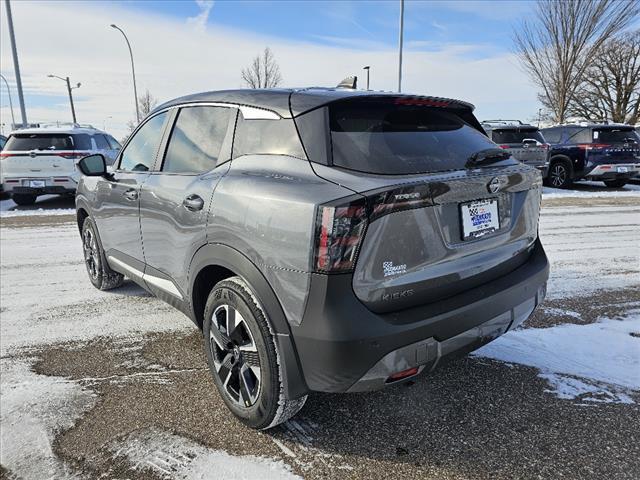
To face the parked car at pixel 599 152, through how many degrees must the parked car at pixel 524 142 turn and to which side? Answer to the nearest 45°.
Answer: approximately 135° to its right

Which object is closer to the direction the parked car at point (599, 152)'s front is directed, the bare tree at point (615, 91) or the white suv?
the bare tree

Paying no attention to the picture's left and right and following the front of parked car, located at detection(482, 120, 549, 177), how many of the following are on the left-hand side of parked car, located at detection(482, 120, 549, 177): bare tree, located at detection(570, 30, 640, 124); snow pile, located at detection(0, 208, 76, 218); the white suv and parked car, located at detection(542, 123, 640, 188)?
2

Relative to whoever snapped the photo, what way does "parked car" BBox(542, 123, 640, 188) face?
facing away from the viewer and to the left of the viewer

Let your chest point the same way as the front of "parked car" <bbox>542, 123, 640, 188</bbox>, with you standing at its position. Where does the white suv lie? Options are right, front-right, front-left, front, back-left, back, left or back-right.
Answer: left

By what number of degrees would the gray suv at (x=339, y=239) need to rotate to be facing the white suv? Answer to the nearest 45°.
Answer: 0° — it already faces it

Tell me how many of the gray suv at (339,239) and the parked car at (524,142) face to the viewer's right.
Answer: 0

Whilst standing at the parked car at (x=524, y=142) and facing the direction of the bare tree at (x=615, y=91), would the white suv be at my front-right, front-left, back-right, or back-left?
back-left

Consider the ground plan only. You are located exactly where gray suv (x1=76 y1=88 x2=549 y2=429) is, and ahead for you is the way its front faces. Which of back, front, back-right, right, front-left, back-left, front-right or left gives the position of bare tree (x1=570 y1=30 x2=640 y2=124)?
right

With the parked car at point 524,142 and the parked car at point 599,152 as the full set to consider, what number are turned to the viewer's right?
0

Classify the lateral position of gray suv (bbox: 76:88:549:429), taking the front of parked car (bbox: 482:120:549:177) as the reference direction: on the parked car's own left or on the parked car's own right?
on the parked car's own left

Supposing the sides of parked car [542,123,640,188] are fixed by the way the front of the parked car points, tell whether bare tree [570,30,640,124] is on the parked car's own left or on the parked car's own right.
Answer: on the parked car's own right

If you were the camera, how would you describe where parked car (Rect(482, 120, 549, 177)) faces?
facing away from the viewer and to the left of the viewer

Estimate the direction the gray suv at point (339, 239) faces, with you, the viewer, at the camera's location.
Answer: facing away from the viewer and to the left of the viewer

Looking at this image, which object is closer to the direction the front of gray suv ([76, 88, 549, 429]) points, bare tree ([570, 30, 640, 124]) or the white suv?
the white suv
